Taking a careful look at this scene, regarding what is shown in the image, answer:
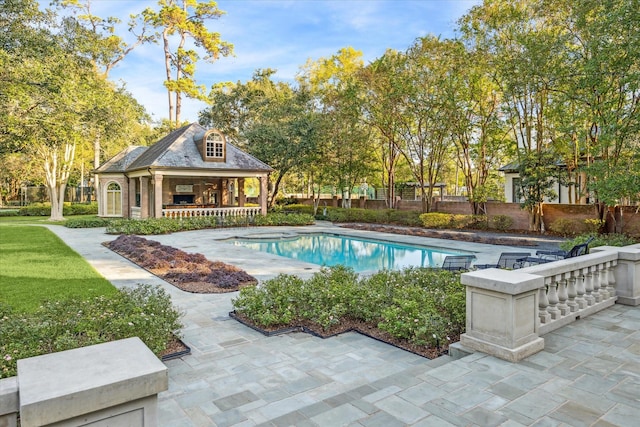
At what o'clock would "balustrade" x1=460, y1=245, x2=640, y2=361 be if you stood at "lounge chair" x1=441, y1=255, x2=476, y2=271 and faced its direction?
The balustrade is roughly at 7 o'clock from the lounge chair.

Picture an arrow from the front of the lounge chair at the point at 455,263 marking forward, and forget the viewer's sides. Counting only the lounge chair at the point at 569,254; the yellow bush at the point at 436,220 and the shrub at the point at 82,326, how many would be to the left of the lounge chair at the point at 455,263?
1

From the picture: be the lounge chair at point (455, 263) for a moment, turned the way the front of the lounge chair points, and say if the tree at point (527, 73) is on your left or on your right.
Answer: on your right

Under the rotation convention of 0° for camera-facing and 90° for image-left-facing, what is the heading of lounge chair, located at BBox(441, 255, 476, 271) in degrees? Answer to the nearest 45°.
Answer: approximately 135°

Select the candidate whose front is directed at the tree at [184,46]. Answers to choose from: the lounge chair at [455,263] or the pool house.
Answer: the lounge chair

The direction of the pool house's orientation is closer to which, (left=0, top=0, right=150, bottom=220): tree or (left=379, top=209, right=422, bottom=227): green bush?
the green bush

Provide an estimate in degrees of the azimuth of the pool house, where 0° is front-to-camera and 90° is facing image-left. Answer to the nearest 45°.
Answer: approximately 315°

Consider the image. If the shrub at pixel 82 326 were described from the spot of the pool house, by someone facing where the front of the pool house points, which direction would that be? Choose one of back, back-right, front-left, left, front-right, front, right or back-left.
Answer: front-right
